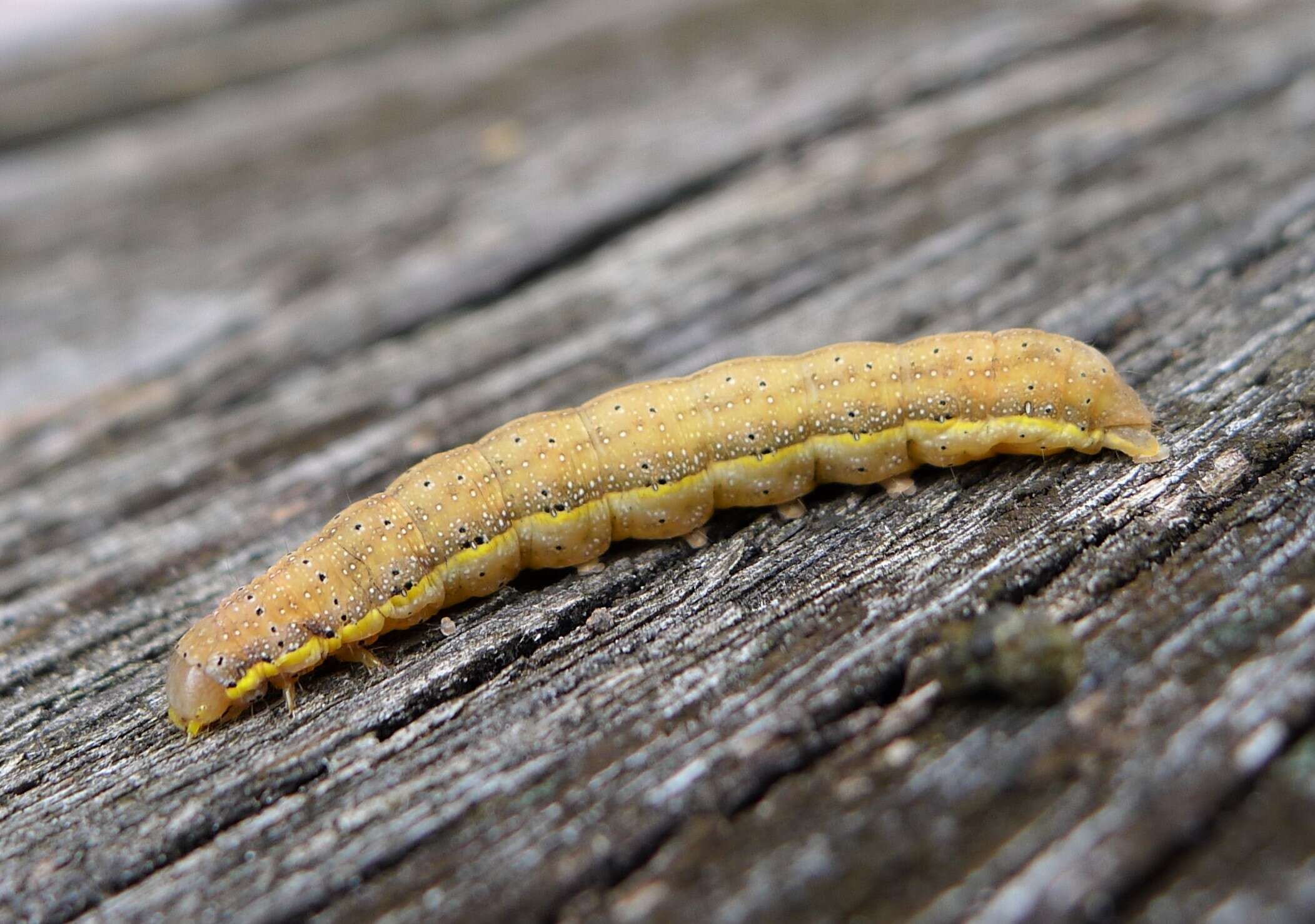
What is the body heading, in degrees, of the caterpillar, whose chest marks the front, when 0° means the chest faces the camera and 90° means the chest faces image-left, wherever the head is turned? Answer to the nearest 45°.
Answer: approximately 90°
